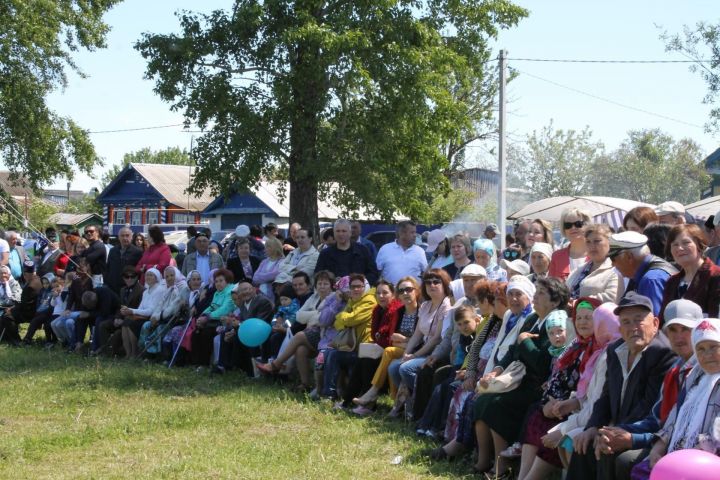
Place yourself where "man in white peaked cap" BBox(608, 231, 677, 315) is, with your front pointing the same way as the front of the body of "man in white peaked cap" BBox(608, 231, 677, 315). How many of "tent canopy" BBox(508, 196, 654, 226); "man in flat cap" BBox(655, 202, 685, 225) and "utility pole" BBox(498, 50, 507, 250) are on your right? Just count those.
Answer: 3

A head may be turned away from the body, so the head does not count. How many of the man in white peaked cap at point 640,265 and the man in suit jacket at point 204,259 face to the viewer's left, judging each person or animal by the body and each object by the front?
1

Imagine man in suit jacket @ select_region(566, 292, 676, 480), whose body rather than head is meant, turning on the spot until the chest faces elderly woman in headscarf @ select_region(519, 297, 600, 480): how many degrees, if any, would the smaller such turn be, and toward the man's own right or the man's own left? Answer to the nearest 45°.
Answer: approximately 90° to the man's own right

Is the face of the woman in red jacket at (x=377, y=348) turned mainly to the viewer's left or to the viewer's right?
to the viewer's left

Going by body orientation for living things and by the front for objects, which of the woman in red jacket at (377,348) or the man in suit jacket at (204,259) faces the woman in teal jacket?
the man in suit jacket

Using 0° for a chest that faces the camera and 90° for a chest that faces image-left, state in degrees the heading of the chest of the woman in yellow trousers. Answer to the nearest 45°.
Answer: approximately 45°

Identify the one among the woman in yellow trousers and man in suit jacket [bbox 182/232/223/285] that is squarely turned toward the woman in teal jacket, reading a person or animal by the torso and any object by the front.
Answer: the man in suit jacket

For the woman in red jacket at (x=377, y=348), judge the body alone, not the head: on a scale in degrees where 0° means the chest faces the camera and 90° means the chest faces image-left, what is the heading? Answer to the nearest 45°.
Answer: approximately 45°

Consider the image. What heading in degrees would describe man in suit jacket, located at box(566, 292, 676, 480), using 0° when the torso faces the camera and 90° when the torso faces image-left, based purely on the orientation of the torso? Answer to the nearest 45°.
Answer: approximately 45°

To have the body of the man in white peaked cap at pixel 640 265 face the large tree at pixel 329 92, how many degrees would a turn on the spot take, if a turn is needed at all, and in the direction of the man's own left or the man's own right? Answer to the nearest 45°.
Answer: approximately 45° to the man's own right

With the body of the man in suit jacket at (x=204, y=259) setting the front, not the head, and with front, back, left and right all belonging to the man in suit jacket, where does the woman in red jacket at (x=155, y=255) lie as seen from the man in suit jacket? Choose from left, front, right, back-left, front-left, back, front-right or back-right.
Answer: back-right

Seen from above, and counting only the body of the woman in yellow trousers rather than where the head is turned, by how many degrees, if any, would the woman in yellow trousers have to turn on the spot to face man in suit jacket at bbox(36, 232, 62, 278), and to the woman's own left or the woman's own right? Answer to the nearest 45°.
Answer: approximately 90° to the woman's own right
